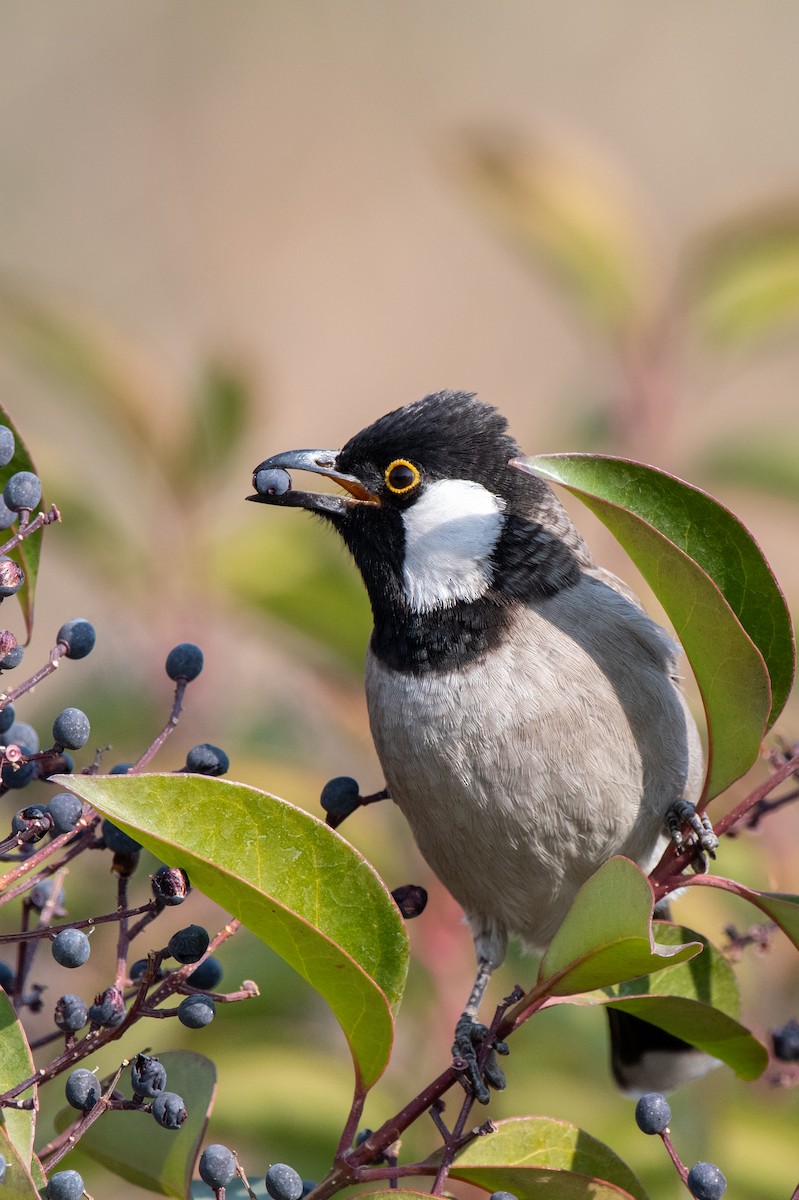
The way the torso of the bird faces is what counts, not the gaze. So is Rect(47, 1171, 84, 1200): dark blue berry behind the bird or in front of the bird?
in front

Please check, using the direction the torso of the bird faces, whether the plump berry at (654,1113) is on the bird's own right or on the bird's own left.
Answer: on the bird's own left

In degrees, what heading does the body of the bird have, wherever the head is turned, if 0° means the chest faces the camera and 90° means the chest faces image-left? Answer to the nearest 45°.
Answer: approximately 45°

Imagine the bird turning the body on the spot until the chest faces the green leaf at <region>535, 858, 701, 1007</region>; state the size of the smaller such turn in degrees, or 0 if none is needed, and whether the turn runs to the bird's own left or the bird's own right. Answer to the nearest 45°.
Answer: approximately 45° to the bird's own left

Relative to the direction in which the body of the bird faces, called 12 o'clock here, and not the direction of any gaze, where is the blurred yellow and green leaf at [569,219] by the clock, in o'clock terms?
The blurred yellow and green leaf is roughly at 4 o'clock from the bird.

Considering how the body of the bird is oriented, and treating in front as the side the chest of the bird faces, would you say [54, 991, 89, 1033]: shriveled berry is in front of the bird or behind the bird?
in front

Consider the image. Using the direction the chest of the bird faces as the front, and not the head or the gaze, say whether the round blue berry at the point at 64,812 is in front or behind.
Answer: in front

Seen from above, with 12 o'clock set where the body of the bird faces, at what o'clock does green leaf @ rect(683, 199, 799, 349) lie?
The green leaf is roughly at 5 o'clock from the bird.

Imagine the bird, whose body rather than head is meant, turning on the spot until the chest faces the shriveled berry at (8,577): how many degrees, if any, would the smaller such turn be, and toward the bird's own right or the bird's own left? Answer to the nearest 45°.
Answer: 0° — it already faces it
